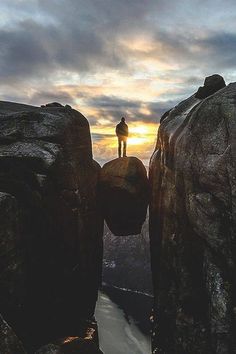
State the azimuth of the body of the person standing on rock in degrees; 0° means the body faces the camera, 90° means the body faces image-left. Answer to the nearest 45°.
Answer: approximately 180°

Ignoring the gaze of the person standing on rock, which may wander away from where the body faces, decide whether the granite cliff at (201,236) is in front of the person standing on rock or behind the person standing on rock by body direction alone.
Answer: behind

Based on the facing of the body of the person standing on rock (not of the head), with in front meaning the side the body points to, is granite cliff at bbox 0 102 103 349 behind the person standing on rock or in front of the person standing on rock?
behind
